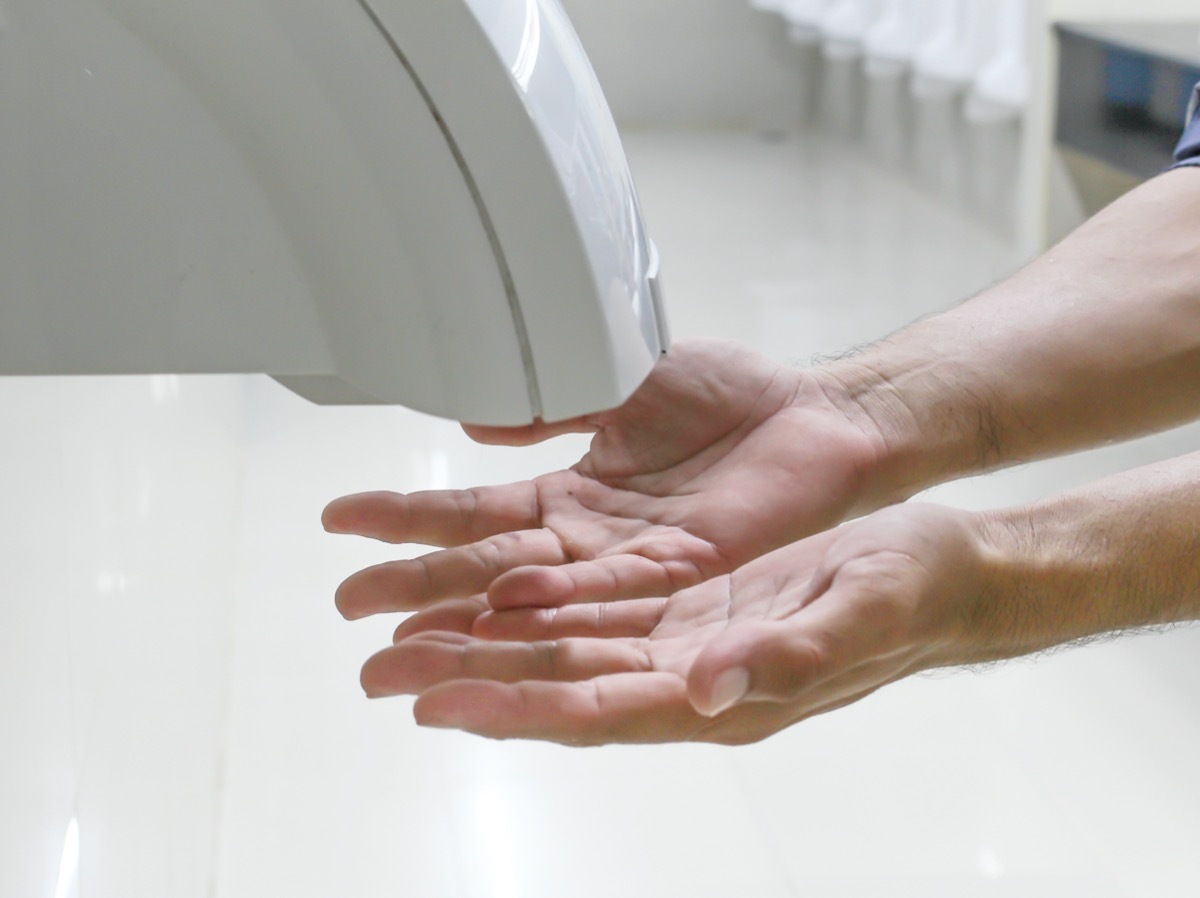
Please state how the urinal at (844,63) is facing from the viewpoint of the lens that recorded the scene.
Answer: facing to the left of the viewer

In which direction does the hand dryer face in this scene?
to the viewer's right

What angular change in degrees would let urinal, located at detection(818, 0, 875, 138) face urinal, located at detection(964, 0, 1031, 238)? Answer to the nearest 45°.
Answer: approximately 90° to its left

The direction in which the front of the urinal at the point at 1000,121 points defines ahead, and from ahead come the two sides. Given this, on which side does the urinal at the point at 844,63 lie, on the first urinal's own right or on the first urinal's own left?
on the first urinal's own right

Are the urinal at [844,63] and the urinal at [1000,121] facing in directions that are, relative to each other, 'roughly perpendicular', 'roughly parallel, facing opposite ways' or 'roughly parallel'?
roughly parallel

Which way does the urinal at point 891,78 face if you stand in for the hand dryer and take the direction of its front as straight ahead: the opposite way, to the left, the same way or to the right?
the opposite way

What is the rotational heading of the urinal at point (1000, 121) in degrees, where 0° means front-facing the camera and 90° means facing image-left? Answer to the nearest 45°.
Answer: approximately 90°

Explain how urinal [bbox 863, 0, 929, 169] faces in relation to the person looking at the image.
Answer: facing to the left of the viewer

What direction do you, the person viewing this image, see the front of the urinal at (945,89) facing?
facing to the left of the viewer

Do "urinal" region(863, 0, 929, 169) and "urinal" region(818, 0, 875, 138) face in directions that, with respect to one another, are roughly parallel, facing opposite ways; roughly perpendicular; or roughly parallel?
roughly parallel
